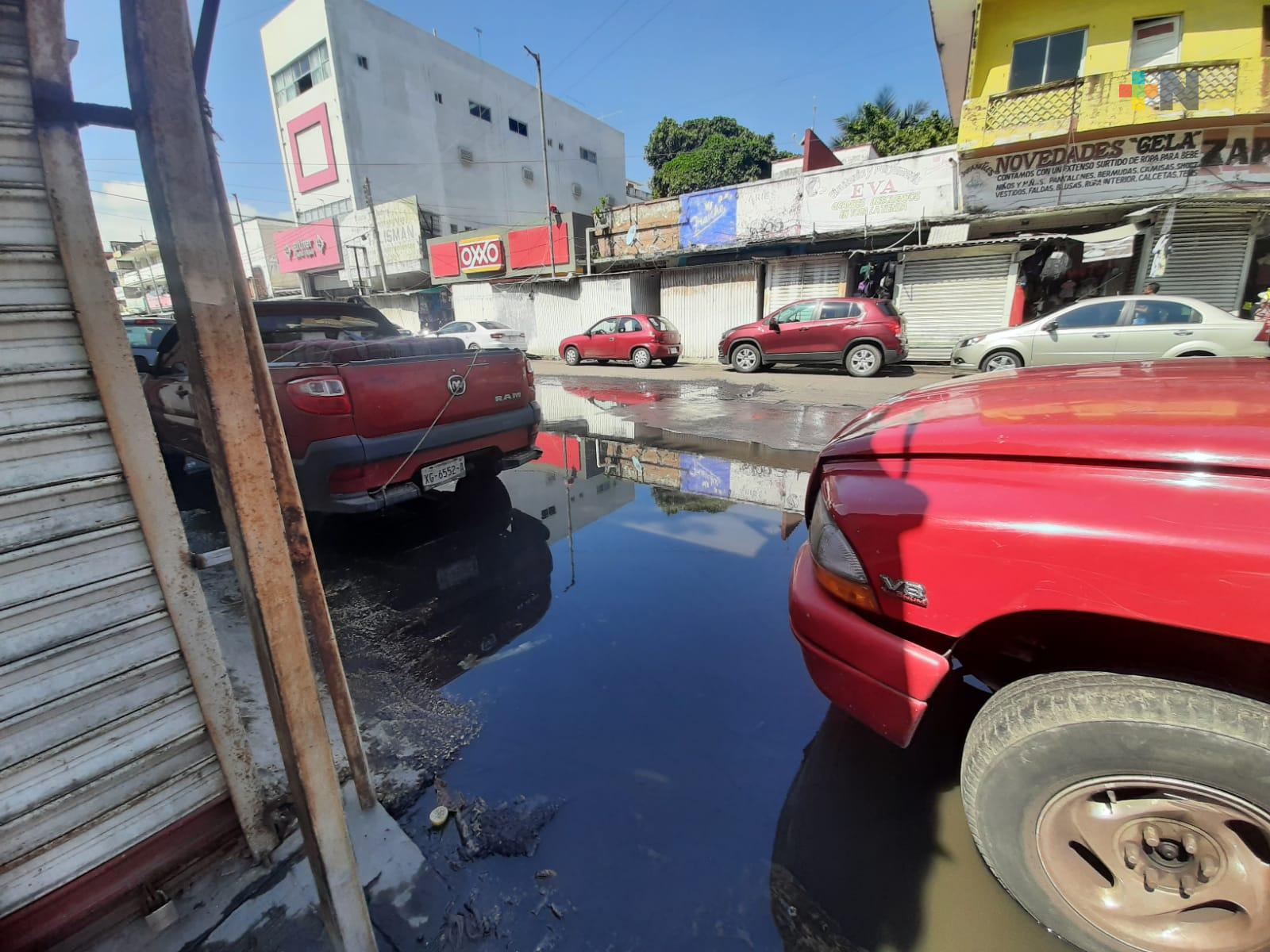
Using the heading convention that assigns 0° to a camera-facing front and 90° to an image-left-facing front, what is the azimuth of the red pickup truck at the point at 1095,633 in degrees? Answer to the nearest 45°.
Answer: approximately 90°

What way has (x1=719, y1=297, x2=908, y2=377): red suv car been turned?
to the viewer's left

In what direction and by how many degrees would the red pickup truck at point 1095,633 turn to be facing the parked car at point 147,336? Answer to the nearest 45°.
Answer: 0° — it already faces it

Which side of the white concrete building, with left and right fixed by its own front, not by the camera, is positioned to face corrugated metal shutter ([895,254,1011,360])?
left

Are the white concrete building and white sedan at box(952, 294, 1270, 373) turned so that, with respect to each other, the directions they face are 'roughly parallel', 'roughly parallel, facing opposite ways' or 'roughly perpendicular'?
roughly perpendicular

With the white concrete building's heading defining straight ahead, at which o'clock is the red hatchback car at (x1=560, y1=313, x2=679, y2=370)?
The red hatchback car is roughly at 10 o'clock from the white concrete building.

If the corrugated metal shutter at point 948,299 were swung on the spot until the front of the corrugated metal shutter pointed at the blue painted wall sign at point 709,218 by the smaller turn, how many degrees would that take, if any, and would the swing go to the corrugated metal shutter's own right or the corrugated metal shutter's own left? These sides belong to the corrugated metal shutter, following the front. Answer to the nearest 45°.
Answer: approximately 90° to the corrugated metal shutter's own right

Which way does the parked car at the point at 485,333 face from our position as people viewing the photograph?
facing away from the viewer and to the left of the viewer

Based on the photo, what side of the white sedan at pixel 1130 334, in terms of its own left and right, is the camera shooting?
left

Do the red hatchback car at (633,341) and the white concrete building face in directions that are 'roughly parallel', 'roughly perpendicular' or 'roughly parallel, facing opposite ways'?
roughly perpendicular

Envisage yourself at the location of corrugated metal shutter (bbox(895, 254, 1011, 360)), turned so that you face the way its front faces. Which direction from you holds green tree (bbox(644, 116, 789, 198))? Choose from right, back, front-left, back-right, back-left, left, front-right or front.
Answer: back-right

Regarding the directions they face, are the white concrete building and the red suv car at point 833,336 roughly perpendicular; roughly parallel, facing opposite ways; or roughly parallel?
roughly perpendicular

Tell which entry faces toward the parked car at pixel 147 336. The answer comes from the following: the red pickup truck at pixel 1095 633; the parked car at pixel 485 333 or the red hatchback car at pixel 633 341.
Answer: the red pickup truck

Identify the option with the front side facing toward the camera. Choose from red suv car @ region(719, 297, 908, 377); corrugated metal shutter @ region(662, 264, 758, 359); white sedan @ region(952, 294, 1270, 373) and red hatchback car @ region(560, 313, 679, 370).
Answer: the corrugated metal shutter

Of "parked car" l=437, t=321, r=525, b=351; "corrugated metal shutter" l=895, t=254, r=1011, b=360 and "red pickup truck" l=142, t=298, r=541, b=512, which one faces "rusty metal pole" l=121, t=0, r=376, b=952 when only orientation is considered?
the corrugated metal shutter

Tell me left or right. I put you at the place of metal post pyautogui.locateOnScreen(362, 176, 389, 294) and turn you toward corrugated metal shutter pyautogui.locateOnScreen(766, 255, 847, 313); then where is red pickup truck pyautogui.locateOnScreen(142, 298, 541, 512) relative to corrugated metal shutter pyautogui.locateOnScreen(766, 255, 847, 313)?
right

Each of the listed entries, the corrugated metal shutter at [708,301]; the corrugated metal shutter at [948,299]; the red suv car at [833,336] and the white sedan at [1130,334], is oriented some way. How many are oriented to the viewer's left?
2

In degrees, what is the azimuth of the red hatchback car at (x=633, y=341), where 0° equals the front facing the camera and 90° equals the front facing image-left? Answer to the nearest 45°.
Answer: approximately 135°
